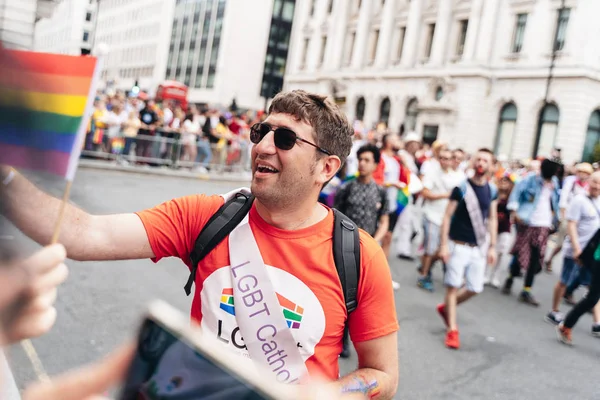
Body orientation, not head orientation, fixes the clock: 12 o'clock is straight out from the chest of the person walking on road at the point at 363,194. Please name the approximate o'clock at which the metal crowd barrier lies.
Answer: The metal crowd barrier is roughly at 5 o'clock from the person walking on road.

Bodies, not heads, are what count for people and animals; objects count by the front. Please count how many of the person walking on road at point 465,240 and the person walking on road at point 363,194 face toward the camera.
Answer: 2

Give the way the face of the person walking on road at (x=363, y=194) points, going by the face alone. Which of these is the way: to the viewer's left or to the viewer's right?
to the viewer's left

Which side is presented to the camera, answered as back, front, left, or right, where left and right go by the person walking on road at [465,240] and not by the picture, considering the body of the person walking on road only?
front

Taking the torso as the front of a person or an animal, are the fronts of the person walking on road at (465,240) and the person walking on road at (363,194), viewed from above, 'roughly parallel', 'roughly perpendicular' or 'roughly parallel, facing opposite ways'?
roughly parallel

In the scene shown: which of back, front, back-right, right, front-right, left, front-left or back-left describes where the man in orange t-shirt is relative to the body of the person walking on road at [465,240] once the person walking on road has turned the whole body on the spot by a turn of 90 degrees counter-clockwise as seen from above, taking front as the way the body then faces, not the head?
right

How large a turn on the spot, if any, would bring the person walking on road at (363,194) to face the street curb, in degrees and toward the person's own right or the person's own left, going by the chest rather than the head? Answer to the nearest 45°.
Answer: approximately 135° to the person's own right

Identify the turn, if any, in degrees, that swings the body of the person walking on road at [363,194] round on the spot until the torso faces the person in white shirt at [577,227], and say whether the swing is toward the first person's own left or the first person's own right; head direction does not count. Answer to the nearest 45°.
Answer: approximately 135° to the first person's own left

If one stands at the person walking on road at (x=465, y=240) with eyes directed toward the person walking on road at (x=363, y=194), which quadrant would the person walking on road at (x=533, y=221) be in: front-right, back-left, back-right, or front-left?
back-right

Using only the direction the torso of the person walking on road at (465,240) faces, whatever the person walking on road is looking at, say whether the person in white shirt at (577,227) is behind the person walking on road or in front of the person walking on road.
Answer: behind

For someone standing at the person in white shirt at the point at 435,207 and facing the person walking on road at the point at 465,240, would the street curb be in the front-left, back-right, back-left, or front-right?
back-right

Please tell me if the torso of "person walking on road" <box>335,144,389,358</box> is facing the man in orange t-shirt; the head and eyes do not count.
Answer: yes
